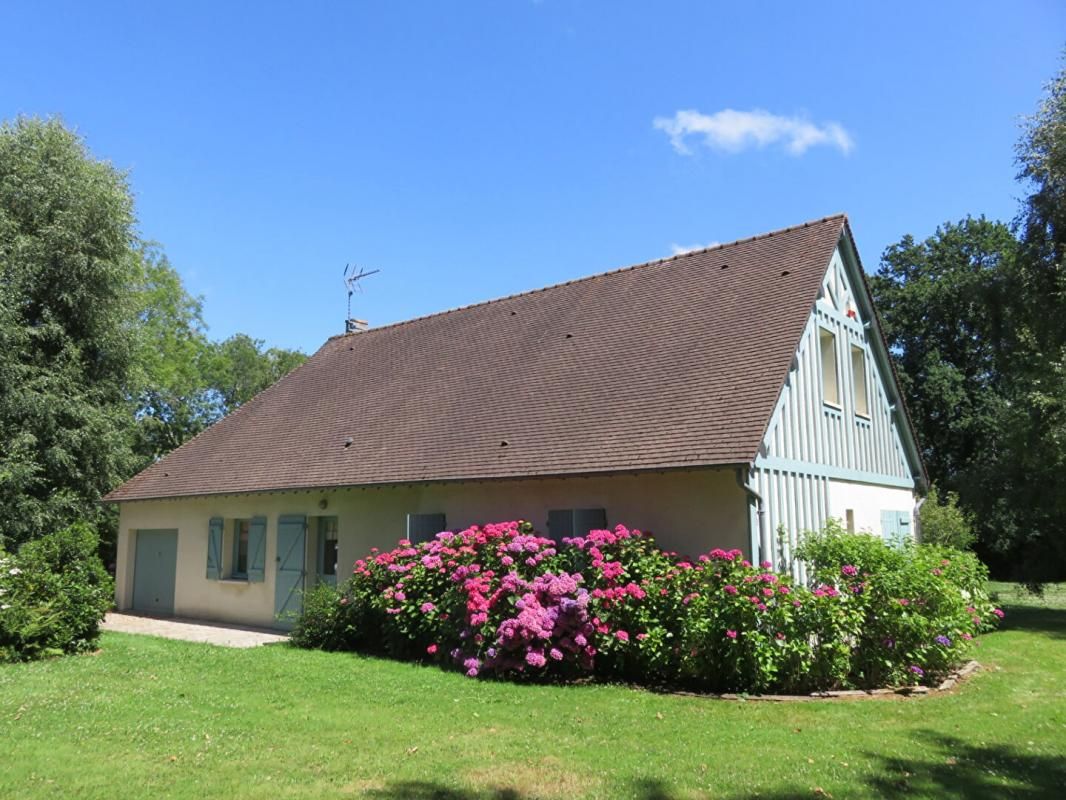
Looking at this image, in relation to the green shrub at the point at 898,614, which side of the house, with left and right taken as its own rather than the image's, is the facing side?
left

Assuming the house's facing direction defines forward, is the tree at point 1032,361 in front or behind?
behind

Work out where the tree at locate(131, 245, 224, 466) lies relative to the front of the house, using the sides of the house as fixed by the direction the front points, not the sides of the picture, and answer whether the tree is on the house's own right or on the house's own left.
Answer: on the house's own right

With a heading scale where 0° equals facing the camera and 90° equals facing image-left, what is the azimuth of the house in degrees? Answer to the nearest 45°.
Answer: approximately 45°

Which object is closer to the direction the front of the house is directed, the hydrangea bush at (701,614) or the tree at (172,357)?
the hydrangea bush

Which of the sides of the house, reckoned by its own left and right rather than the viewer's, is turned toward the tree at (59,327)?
right
